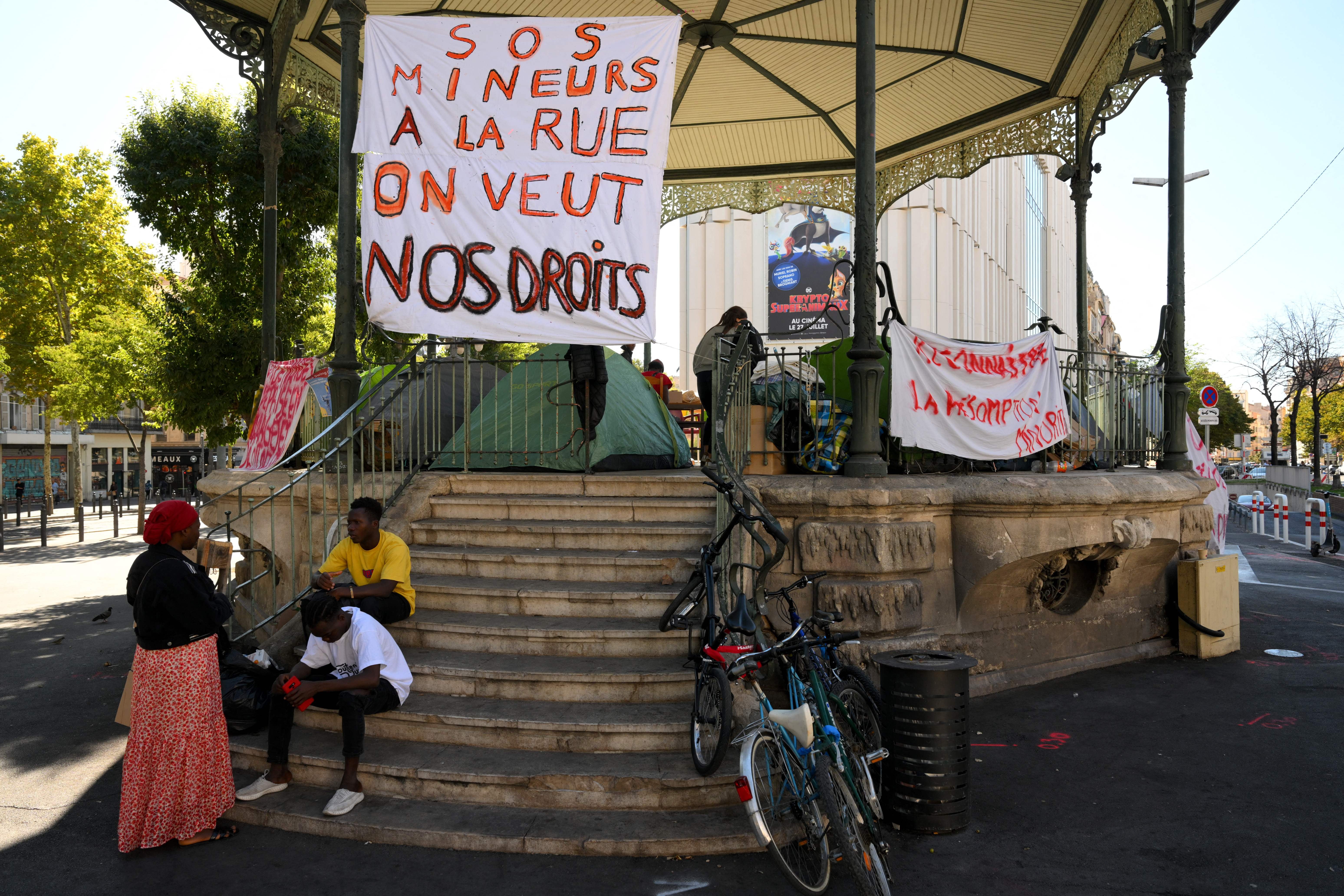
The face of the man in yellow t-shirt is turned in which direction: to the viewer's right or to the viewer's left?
to the viewer's left

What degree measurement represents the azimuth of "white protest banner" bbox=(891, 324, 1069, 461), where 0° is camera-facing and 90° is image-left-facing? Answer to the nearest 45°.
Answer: approximately 0°

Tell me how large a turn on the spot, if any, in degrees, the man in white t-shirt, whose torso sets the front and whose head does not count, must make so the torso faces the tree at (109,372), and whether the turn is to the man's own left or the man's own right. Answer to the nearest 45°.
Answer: approximately 135° to the man's own right

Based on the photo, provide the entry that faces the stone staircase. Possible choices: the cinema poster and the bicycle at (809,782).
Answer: the cinema poster

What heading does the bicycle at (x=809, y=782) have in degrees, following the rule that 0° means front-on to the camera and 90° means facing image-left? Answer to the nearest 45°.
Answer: approximately 225°

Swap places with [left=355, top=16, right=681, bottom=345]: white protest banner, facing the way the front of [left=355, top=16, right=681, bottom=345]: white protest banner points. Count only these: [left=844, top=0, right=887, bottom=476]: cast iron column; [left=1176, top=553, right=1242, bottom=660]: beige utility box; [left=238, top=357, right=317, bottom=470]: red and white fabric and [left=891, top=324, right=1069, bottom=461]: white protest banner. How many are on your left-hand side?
3

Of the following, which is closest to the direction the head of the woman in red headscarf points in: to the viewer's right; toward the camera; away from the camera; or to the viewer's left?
to the viewer's right

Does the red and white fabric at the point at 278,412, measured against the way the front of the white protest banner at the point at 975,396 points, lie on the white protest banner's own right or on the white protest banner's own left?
on the white protest banner's own right

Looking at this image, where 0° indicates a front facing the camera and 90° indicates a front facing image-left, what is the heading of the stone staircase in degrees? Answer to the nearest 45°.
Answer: approximately 0°

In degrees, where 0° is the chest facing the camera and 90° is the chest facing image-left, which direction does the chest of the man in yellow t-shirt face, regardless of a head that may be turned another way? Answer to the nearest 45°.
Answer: approximately 45°

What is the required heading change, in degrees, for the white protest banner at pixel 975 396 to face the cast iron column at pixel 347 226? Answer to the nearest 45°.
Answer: approximately 90° to its right

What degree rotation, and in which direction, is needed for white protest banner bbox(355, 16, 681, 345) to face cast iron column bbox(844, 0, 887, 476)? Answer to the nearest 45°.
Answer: approximately 90° to its left
